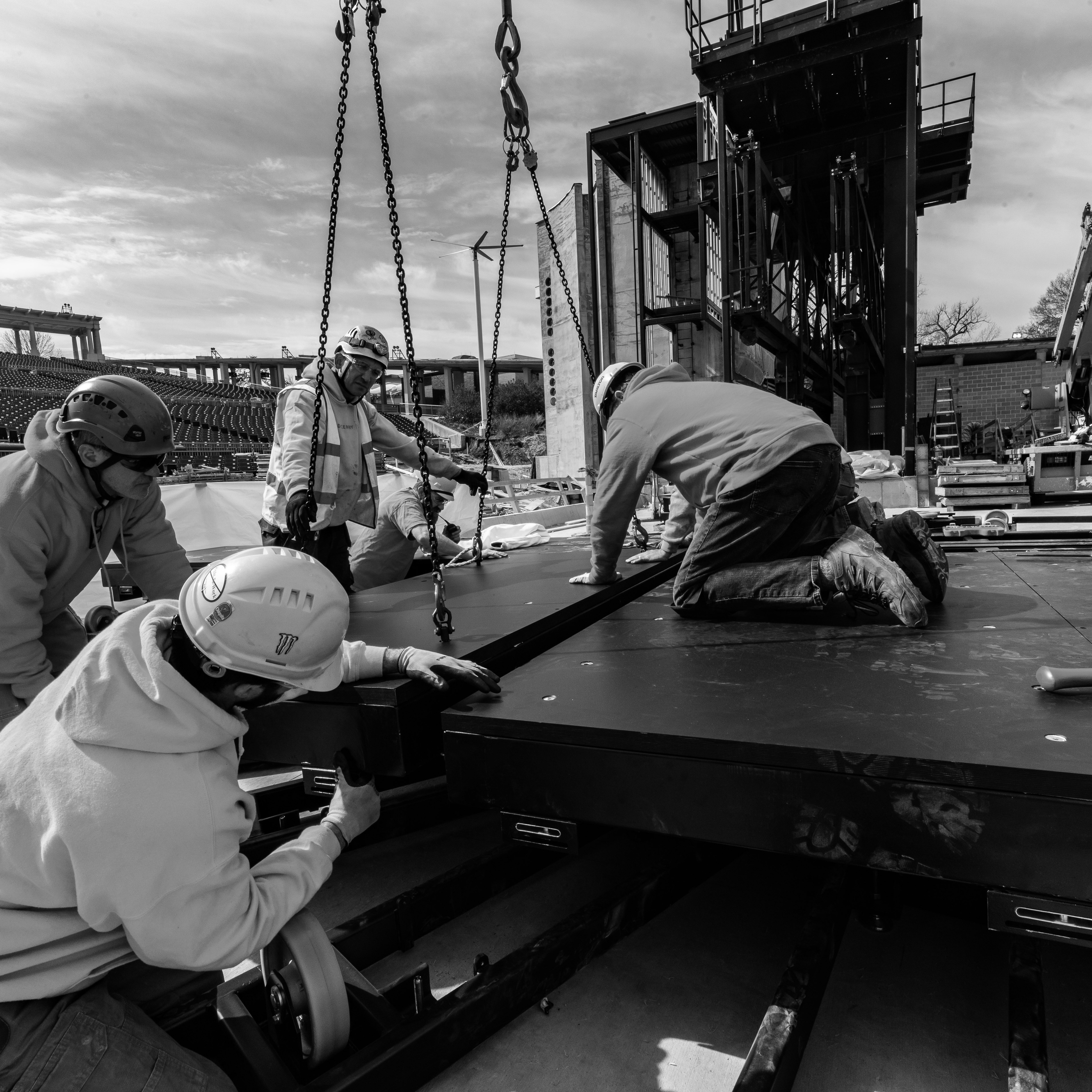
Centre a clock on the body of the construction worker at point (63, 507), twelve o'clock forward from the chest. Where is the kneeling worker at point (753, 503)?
The kneeling worker is roughly at 11 o'clock from the construction worker.

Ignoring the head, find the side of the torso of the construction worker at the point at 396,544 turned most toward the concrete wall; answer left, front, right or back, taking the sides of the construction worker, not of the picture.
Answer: left

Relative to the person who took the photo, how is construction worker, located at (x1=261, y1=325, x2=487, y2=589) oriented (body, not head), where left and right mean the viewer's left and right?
facing the viewer and to the right of the viewer

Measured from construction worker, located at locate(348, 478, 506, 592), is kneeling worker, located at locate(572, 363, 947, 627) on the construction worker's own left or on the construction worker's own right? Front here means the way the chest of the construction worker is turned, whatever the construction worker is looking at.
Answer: on the construction worker's own right

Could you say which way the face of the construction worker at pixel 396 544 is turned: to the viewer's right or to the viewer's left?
to the viewer's right

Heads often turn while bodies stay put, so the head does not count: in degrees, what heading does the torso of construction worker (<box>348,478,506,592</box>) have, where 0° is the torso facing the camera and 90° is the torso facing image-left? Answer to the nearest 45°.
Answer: approximately 270°

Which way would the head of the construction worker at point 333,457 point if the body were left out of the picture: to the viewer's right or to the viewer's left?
to the viewer's right

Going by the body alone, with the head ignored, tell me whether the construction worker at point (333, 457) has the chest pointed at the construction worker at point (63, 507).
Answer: no

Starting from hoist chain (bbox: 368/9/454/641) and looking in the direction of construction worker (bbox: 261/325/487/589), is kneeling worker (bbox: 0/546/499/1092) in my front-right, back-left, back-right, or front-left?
back-left

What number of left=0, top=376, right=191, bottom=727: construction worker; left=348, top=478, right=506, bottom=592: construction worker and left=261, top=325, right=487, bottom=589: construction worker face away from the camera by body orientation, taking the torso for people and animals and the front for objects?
0

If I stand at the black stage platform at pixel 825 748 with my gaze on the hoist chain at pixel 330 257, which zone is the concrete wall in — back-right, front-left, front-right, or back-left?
front-right

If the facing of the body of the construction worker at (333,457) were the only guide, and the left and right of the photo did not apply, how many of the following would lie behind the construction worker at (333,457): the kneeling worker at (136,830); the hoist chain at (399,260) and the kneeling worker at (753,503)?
0

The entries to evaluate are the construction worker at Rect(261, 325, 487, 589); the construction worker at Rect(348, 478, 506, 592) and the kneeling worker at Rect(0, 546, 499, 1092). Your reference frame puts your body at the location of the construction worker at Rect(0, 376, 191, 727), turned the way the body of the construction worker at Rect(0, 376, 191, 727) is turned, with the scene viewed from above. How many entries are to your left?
2

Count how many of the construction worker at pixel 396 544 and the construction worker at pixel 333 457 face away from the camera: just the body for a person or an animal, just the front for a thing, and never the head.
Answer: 0

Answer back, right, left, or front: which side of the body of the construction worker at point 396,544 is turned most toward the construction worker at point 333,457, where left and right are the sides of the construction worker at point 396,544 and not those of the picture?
right

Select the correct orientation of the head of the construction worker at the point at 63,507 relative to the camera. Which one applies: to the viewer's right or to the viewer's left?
to the viewer's right
